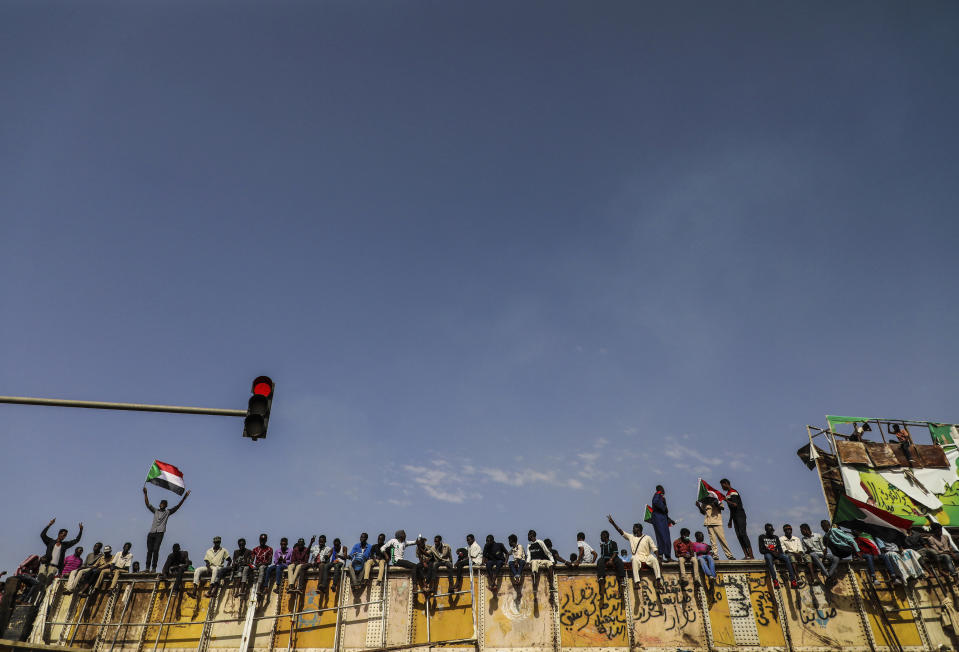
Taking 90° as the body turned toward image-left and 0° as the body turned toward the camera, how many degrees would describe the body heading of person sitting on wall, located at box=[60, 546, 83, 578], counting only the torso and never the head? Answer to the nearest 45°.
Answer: approximately 315°

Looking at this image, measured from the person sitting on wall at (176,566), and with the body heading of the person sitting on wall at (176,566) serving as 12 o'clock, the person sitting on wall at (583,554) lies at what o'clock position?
the person sitting on wall at (583,554) is roughly at 10 o'clock from the person sitting on wall at (176,566).

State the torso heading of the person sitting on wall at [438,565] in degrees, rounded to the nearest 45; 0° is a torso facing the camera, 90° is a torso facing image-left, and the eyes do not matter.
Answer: approximately 0°

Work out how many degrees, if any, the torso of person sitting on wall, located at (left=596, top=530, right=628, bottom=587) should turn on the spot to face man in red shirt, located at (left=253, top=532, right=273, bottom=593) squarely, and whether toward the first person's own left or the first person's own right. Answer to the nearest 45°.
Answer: approximately 90° to the first person's own right

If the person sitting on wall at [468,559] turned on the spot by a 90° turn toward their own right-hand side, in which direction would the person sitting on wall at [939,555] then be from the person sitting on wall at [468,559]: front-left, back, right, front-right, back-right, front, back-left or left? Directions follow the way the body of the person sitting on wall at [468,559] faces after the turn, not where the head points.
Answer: back-right
